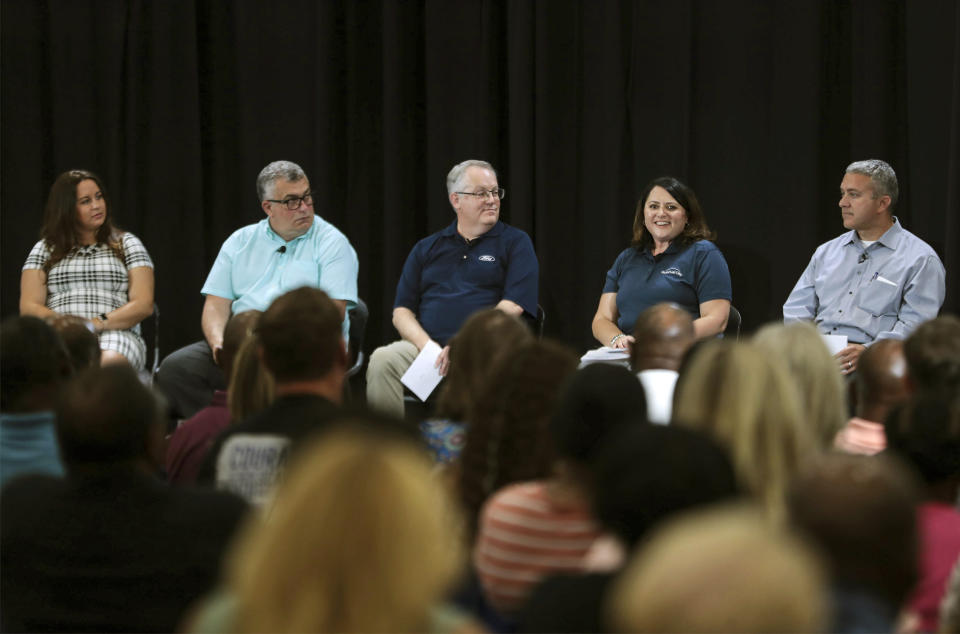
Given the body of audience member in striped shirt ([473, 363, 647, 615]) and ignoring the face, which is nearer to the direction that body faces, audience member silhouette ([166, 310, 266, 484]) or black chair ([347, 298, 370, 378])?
the black chair

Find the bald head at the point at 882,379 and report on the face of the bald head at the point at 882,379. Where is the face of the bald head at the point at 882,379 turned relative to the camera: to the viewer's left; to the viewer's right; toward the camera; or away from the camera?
away from the camera

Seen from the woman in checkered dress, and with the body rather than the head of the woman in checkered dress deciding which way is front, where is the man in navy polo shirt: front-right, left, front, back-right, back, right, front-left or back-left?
left

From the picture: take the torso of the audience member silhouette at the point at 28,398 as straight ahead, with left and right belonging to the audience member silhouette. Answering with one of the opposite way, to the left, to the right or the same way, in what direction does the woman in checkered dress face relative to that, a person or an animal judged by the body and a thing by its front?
the opposite way

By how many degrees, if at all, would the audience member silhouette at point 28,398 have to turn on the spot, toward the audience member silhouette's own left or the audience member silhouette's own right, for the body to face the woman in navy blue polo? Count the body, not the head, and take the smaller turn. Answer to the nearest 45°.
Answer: approximately 45° to the audience member silhouette's own right

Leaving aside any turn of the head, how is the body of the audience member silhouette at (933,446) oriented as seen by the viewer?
away from the camera

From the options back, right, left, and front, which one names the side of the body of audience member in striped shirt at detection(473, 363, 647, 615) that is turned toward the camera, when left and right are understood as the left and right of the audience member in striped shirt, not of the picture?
back

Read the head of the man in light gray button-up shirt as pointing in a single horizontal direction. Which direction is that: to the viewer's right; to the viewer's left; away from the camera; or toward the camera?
to the viewer's left

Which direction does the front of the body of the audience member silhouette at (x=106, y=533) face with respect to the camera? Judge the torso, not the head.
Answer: away from the camera

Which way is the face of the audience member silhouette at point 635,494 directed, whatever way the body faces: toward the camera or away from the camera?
away from the camera

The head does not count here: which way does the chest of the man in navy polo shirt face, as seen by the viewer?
toward the camera

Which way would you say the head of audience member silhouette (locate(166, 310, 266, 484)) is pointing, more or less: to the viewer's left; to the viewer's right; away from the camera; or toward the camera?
away from the camera

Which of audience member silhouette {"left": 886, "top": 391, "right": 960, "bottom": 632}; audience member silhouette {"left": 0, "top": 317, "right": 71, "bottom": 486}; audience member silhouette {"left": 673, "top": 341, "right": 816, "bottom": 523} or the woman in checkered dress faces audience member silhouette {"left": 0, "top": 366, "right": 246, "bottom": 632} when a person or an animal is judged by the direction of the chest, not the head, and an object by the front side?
the woman in checkered dress

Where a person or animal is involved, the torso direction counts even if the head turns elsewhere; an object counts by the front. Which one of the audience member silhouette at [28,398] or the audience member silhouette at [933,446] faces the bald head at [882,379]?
the audience member silhouette at [933,446]

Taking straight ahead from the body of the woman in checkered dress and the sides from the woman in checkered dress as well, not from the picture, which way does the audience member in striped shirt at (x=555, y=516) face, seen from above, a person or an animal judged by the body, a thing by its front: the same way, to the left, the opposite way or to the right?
the opposite way

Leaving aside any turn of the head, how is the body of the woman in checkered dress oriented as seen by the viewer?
toward the camera

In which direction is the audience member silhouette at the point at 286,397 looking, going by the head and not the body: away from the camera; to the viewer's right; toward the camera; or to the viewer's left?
away from the camera

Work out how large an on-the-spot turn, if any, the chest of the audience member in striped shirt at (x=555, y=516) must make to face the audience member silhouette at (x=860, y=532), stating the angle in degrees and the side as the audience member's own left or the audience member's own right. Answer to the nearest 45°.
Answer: approximately 135° to the audience member's own right
